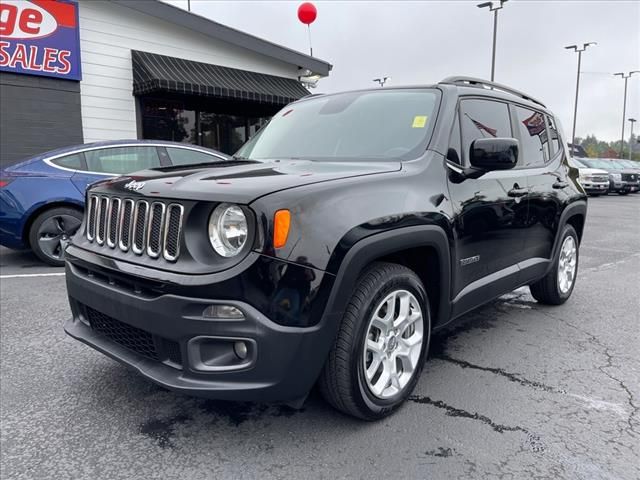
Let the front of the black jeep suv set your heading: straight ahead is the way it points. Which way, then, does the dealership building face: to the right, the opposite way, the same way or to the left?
to the left

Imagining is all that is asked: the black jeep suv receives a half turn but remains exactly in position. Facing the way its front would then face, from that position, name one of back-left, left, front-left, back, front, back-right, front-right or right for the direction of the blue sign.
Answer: left

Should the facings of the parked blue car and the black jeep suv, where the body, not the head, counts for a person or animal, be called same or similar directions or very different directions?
very different directions

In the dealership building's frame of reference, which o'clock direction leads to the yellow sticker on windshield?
The yellow sticker on windshield is roughly at 1 o'clock from the dealership building.

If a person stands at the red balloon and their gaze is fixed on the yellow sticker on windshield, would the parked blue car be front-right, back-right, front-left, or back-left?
front-right

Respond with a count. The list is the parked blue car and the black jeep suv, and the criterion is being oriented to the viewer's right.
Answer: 1

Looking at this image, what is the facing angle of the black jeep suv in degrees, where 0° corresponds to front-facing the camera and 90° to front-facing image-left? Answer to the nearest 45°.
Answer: approximately 45°

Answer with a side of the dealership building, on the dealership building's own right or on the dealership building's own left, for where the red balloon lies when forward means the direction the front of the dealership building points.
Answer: on the dealership building's own left

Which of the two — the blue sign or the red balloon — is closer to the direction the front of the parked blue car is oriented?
the red balloon

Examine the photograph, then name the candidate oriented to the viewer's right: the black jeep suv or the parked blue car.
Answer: the parked blue car

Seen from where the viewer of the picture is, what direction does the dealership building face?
facing the viewer and to the right of the viewer

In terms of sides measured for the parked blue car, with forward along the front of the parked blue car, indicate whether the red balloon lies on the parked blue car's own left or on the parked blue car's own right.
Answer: on the parked blue car's own left

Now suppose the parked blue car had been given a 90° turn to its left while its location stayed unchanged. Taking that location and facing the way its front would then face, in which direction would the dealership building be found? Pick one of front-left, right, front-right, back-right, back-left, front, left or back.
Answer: front

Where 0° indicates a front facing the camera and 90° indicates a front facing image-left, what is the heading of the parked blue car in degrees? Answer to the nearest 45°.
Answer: approximately 270°

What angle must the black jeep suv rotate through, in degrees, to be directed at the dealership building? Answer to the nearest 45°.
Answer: approximately 90° to its right

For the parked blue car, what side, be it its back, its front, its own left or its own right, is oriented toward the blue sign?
left
